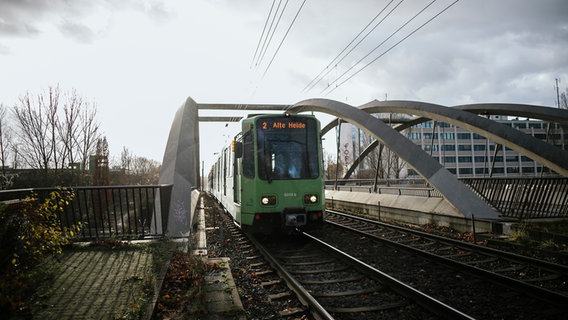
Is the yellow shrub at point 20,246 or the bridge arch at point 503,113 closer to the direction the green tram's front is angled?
the yellow shrub

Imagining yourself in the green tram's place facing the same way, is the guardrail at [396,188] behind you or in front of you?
behind

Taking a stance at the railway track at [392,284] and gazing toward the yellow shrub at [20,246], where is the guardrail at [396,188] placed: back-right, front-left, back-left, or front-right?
back-right

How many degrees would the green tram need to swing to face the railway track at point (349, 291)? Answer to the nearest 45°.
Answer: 0° — it already faces it

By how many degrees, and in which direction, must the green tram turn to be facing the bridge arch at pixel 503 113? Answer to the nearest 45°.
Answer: approximately 135° to its left

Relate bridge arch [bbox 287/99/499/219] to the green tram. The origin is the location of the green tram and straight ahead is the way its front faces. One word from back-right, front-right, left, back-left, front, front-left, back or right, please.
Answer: back-left

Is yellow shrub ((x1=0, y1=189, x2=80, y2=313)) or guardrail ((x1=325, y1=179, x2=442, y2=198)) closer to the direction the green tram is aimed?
the yellow shrub

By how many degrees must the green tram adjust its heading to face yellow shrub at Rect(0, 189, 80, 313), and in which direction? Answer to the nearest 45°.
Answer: approximately 45° to its right

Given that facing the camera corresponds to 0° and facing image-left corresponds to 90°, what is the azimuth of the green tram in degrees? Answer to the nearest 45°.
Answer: approximately 0°

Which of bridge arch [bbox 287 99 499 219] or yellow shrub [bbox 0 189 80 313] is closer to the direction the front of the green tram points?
the yellow shrub

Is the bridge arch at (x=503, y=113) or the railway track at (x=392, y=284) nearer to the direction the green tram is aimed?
the railway track
